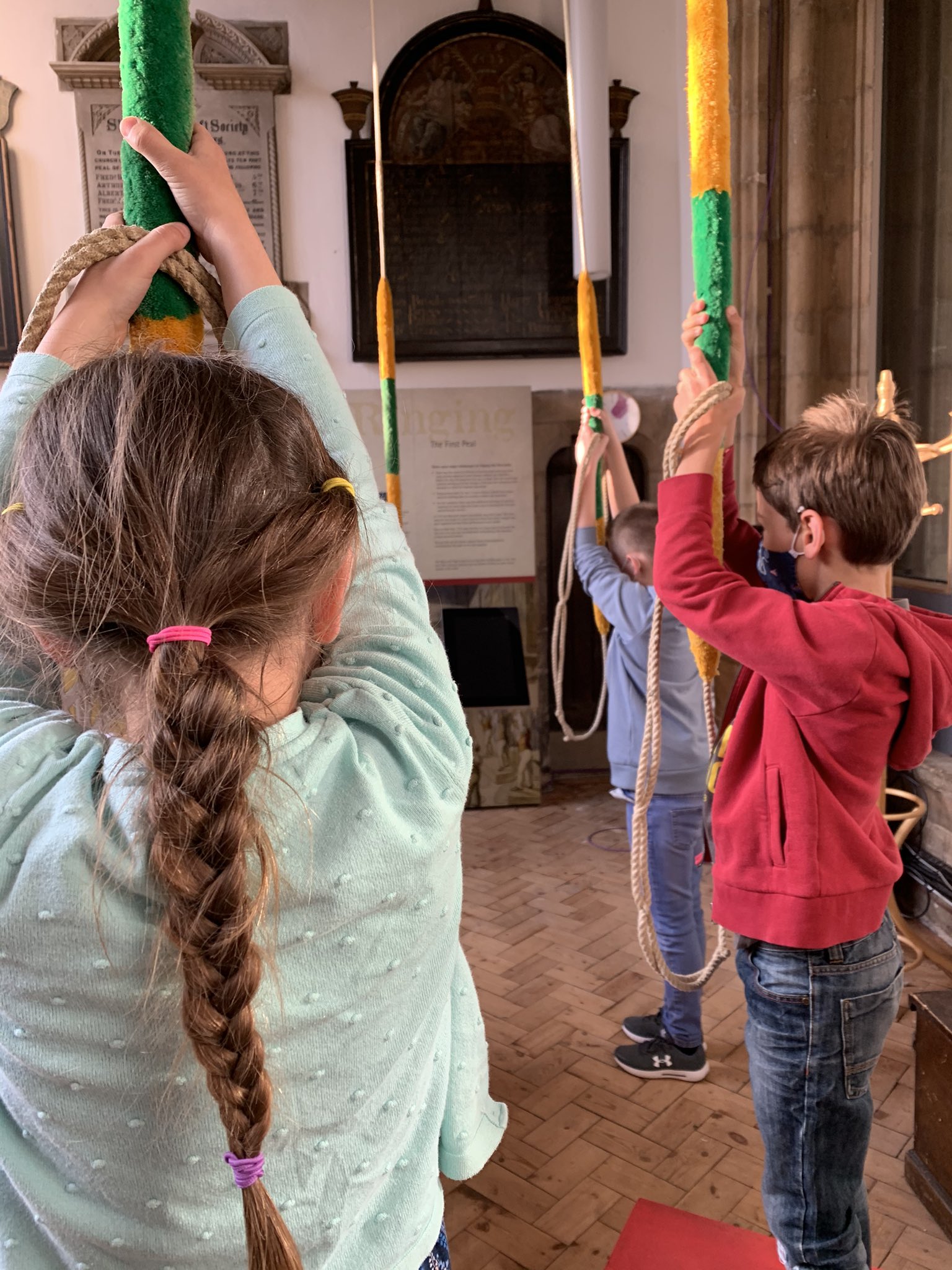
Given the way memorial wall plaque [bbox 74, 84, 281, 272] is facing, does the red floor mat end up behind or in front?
in front

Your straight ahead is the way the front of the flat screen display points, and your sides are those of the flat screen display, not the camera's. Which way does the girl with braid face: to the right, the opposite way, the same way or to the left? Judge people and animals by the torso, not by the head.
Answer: the opposite way

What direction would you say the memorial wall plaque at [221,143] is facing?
toward the camera

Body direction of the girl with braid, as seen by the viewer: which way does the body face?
away from the camera

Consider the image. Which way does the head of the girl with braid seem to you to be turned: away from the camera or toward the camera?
away from the camera

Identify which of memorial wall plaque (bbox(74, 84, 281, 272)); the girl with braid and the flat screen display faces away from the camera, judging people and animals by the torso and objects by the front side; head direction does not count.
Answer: the girl with braid

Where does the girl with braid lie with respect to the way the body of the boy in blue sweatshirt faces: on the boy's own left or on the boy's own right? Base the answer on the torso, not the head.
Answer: on the boy's own left

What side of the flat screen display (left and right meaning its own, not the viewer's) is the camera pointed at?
front

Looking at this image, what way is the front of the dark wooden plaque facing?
toward the camera

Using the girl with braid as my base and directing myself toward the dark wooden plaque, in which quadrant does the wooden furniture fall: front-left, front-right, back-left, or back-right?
front-right

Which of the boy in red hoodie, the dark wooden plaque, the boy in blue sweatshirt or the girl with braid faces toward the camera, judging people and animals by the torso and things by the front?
the dark wooden plaque

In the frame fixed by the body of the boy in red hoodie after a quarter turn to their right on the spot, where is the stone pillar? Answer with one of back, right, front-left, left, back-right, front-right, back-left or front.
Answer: front

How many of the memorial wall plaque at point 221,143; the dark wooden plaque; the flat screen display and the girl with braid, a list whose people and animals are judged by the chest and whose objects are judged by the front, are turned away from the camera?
1

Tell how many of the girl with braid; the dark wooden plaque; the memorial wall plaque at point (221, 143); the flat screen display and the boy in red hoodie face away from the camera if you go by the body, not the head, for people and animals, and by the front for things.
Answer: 1

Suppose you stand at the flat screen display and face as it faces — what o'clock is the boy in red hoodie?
The boy in red hoodie is roughly at 12 o'clock from the flat screen display.
